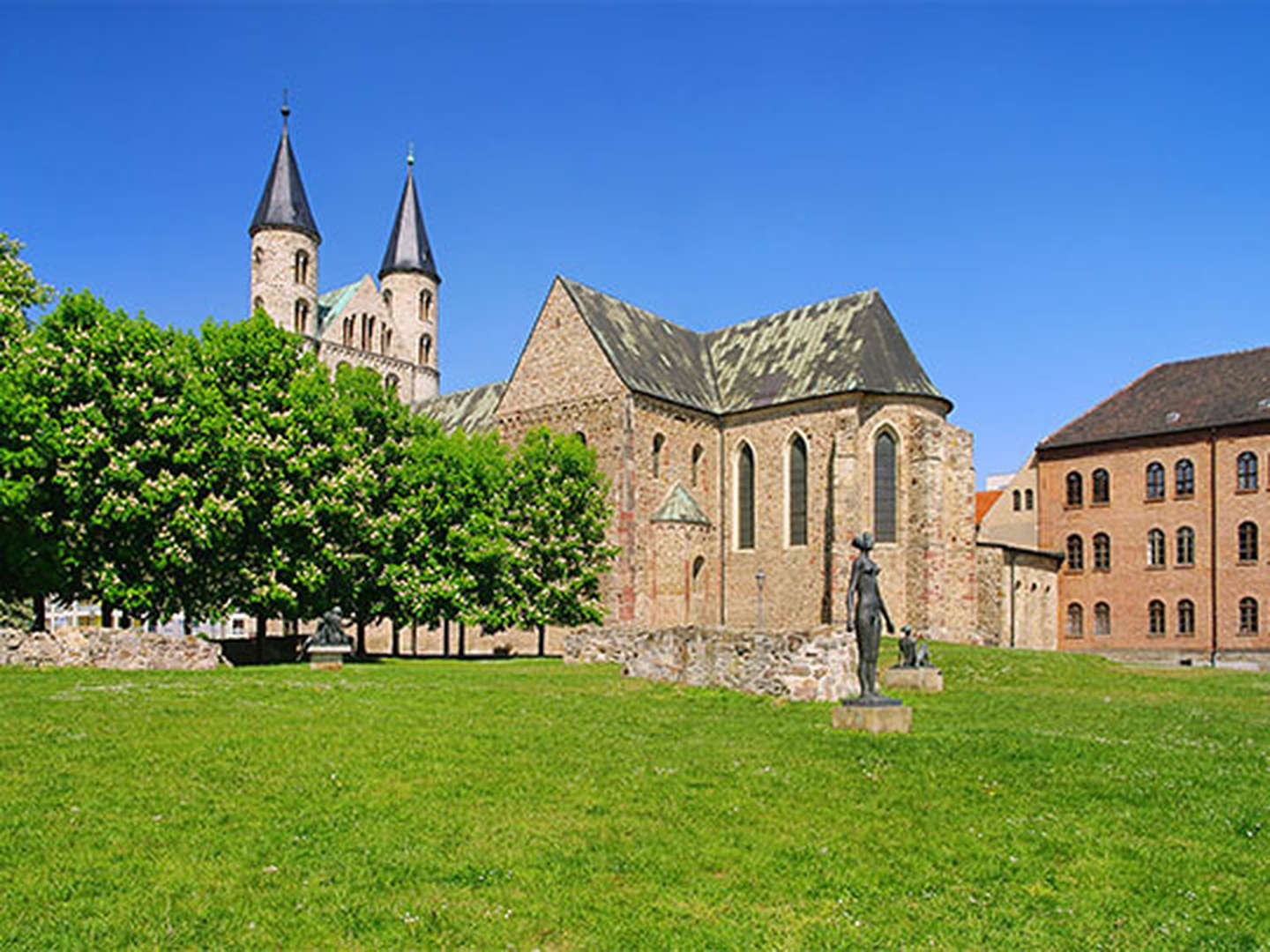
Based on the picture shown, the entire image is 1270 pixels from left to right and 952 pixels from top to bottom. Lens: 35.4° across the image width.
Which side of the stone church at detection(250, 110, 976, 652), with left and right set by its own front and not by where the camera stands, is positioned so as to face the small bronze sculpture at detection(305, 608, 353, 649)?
left

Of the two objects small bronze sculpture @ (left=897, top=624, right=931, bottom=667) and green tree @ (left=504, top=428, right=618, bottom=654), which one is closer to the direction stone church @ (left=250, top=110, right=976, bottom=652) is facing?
the green tree

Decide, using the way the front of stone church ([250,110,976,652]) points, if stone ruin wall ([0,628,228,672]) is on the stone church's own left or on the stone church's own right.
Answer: on the stone church's own left

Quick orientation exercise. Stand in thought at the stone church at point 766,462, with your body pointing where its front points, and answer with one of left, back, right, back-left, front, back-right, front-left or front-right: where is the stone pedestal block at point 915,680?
back-left

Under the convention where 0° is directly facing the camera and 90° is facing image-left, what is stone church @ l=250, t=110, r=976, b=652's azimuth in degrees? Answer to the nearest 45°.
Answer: approximately 135°

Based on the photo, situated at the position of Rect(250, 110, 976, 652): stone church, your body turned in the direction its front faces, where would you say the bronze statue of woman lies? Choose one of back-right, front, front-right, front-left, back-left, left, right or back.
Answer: back-left

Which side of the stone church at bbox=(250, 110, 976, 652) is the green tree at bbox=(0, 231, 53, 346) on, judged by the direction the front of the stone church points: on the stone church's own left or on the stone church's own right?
on the stone church's own left

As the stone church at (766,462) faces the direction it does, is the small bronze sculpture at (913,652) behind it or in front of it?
behind

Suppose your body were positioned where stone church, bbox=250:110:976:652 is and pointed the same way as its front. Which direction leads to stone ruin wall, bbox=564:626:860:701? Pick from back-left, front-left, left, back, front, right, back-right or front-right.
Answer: back-left
